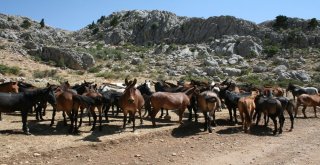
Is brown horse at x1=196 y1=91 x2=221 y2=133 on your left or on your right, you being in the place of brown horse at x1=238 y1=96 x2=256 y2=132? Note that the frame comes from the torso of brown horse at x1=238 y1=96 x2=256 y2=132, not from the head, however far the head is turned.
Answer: on your left

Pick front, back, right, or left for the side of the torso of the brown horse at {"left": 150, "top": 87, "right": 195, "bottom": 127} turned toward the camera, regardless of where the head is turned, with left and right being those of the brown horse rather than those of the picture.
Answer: right

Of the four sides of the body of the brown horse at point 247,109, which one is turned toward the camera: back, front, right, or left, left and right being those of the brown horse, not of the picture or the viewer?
back

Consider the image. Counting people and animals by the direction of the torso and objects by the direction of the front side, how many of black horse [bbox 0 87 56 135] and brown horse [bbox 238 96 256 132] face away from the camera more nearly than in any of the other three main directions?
1
